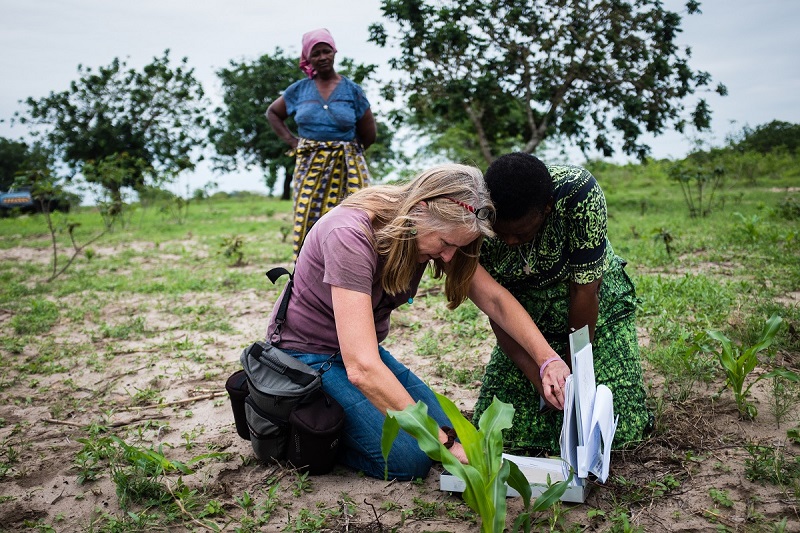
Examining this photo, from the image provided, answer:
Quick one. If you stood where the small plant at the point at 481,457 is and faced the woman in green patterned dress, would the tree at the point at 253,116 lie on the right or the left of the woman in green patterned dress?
left

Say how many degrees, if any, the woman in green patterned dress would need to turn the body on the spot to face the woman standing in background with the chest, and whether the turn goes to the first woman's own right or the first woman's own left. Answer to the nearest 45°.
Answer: approximately 90° to the first woman's own right

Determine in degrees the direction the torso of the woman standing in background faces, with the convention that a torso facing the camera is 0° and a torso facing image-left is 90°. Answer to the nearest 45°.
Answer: approximately 0°

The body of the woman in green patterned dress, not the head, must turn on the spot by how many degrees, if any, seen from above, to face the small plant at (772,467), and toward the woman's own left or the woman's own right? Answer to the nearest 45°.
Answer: approximately 90° to the woman's own left

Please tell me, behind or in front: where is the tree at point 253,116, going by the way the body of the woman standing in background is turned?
behind

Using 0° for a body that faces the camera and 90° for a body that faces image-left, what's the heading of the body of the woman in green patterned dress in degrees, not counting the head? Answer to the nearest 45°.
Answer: approximately 45°

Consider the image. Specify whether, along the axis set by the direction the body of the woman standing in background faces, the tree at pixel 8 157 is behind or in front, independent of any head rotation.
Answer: behind

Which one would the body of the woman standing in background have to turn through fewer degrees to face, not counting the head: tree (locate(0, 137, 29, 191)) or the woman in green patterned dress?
the woman in green patterned dress

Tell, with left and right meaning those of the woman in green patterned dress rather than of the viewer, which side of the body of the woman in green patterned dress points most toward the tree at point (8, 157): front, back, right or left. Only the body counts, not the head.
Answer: right

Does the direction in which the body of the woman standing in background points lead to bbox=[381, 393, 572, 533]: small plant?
yes
